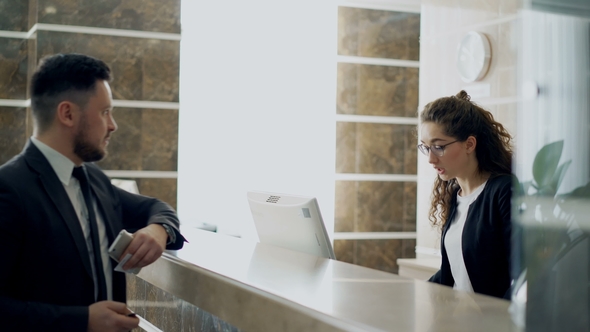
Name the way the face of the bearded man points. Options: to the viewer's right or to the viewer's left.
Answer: to the viewer's right

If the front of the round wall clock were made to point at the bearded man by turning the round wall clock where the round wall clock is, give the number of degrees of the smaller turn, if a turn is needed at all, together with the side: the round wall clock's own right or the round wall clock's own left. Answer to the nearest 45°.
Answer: approximately 45° to the round wall clock's own left

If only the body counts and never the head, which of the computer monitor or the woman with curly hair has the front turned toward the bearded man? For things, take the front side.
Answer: the woman with curly hair

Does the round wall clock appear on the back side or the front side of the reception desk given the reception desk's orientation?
on the back side

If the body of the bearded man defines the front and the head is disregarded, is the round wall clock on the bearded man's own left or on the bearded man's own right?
on the bearded man's own left

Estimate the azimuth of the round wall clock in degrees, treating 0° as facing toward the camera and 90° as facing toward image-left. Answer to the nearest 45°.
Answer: approximately 45°

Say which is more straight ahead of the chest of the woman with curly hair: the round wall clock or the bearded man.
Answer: the bearded man

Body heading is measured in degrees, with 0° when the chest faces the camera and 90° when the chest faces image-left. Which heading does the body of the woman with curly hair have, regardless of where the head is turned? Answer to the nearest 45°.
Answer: approximately 45°

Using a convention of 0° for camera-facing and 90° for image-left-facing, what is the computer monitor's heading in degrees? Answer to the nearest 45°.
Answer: approximately 225°

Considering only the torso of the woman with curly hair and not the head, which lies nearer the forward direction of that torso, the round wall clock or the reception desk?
the reception desk

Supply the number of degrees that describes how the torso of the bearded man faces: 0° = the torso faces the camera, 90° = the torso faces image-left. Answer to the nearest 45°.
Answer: approximately 315°
